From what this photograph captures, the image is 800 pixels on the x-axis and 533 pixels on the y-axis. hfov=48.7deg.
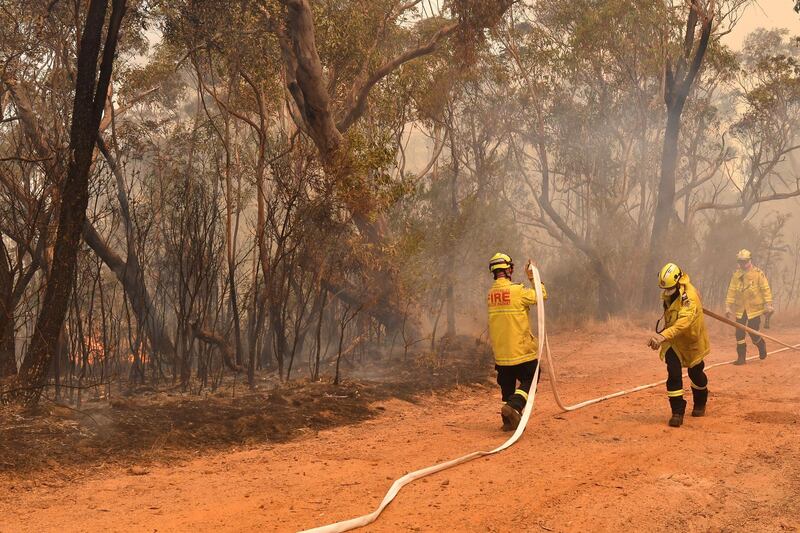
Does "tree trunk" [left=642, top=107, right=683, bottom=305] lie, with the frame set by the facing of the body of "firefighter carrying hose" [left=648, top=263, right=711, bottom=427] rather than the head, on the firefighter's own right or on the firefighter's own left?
on the firefighter's own right

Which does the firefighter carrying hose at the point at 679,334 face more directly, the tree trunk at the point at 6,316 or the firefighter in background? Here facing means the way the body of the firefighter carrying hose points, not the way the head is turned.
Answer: the tree trunk

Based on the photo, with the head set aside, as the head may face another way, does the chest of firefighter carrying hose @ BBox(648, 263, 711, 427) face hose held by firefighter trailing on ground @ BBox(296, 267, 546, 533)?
yes

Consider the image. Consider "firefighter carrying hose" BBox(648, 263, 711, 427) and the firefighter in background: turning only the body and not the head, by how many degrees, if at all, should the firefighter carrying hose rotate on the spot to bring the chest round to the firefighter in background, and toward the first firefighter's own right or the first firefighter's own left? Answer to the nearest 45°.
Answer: approximately 135° to the first firefighter's own right

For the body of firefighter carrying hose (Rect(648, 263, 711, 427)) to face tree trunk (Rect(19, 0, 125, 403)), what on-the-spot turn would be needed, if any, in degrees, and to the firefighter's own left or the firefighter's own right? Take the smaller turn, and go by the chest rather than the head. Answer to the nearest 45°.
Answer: approximately 45° to the firefighter's own right

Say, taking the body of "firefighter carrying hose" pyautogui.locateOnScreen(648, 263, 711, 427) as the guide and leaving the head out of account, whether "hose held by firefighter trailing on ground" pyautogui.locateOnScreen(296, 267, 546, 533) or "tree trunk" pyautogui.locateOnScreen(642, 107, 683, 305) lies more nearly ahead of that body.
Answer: the hose held by firefighter trailing on ground

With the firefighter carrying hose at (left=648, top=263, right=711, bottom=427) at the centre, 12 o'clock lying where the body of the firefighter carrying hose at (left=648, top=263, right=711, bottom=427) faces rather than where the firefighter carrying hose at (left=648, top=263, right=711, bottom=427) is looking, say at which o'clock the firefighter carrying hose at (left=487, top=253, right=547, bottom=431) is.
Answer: the firefighter carrying hose at (left=487, top=253, right=547, bottom=431) is roughly at 1 o'clock from the firefighter carrying hose at (left=648, top=263, right=711, bottom=427).

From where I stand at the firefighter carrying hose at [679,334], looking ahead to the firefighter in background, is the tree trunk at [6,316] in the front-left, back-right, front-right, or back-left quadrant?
back-left

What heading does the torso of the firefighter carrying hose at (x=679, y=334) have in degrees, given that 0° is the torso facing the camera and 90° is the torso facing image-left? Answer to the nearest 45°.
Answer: approximately 45°
